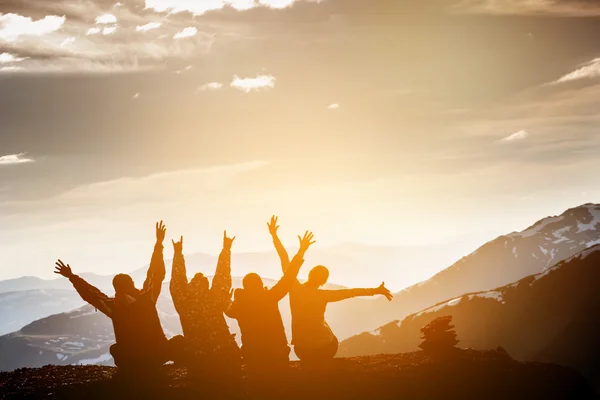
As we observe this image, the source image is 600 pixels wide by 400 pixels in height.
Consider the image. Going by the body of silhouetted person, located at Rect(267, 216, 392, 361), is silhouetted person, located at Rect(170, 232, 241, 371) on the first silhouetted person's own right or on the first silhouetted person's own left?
on the first silhouetted person's own left

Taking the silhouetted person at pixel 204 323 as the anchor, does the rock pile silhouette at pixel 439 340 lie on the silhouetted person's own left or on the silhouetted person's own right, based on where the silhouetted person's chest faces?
on the silhouetted person's own right

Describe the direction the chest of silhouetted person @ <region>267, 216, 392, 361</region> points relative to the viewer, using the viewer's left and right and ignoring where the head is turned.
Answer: facing away from the viewer

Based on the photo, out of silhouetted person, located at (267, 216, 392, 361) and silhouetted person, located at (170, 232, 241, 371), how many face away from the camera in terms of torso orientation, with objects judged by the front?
2

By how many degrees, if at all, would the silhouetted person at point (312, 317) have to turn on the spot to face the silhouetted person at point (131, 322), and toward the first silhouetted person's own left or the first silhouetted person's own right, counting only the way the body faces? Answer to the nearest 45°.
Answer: approximately 90° to the first silhouetted person's own left

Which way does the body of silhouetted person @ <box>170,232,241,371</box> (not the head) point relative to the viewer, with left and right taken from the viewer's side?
facing away from the viewer

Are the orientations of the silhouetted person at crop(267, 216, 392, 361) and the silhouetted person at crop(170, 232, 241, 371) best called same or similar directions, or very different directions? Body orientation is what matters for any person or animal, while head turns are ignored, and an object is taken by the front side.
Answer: same or similar directions

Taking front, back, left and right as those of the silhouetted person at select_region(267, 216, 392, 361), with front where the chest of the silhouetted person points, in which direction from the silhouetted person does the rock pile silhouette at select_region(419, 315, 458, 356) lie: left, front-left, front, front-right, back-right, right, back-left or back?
right
